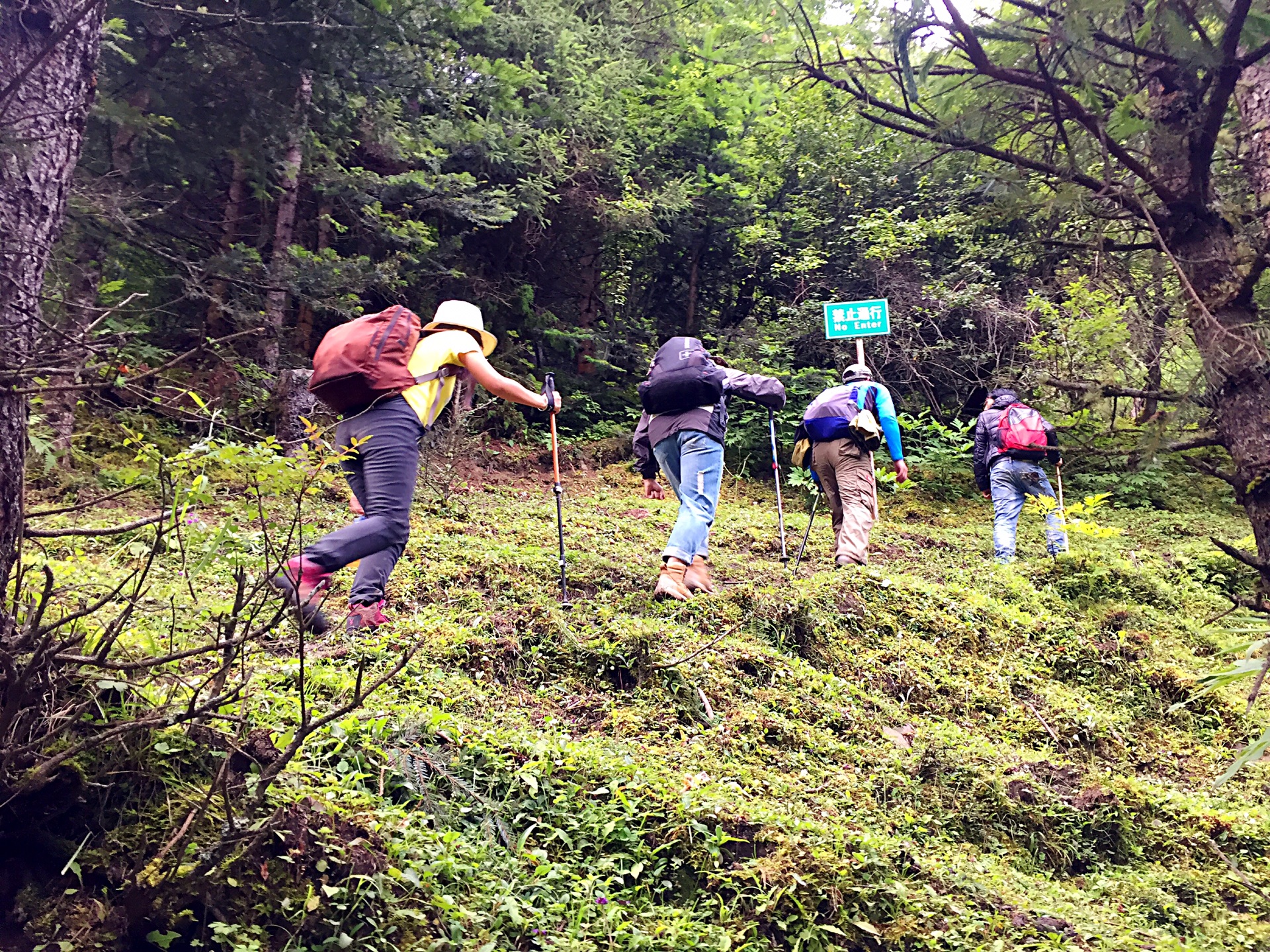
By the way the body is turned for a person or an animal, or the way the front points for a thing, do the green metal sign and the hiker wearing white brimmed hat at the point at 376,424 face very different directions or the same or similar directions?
very different directions

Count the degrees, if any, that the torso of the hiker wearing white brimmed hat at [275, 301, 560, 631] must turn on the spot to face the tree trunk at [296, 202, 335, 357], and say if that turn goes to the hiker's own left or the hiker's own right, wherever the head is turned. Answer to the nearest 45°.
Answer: approximately 45° to the hiker's own left

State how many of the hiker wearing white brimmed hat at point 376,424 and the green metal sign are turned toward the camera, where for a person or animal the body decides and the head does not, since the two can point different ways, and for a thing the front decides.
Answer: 1

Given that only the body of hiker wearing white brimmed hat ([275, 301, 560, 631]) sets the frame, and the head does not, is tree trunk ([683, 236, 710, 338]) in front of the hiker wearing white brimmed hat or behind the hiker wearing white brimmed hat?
in front

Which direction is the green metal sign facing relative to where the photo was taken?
toward the camera

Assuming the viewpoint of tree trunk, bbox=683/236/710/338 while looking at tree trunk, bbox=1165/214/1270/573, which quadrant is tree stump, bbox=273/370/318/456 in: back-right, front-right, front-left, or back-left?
front-right

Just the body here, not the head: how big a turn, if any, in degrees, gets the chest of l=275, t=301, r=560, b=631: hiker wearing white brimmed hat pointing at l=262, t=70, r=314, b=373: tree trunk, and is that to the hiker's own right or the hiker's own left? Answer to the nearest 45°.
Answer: approximately 45° to the hiker's own left

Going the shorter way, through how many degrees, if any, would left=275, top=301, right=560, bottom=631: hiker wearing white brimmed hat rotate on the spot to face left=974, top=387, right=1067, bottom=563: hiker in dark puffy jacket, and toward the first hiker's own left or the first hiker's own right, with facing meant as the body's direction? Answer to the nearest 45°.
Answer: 0° — they already face them

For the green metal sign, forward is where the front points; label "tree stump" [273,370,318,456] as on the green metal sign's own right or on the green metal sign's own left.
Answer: on the green metal sign's own right

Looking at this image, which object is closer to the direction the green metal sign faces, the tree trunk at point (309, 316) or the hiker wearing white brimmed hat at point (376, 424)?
the hiker wearing white brimmed hat

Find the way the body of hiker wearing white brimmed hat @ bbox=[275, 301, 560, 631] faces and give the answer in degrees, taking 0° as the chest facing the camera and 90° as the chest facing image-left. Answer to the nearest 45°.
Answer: approximately 225°

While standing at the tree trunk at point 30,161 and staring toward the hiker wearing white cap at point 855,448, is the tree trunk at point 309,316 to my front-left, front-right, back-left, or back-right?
front-left

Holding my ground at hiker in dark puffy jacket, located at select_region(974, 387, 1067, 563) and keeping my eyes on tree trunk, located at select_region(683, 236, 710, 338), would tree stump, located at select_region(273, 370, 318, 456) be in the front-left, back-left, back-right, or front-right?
front-left

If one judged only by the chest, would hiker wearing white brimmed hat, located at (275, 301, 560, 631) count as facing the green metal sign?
yes

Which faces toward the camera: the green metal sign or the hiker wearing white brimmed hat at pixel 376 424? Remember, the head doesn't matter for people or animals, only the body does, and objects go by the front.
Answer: the green metal sign
